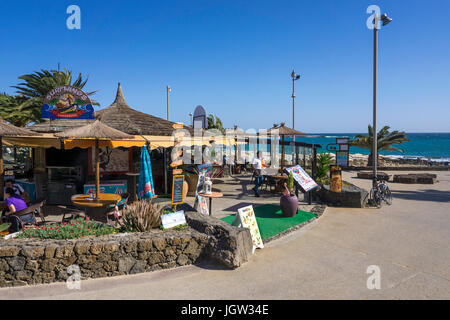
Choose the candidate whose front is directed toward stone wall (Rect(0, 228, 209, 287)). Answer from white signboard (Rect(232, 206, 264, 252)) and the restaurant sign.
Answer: the restaurant sign

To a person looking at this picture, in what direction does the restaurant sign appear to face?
facing the viewer

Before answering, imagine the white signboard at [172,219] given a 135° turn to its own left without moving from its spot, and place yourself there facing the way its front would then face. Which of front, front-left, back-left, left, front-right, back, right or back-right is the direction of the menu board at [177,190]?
front-left

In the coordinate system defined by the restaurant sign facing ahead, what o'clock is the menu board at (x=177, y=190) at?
The menu board is roughly at 11 o'clock from the restaurant sign.

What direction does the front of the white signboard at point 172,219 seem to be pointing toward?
toward the camera

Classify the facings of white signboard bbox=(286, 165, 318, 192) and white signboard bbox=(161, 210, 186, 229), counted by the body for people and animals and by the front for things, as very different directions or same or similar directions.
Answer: same or similar directions

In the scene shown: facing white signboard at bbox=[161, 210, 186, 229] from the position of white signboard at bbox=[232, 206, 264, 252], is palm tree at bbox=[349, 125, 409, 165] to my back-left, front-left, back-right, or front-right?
back-right

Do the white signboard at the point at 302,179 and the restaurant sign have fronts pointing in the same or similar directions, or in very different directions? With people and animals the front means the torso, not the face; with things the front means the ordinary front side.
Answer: same or similar directions

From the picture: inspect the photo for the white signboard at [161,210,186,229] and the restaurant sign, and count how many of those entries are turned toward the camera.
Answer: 2

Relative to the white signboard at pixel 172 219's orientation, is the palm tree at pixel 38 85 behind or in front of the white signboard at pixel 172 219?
behind

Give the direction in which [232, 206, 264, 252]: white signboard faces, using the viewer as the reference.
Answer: facing the viewer and to the right of the viewer

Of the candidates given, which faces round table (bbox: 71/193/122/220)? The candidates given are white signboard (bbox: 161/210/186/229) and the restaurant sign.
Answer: the restaurant sign

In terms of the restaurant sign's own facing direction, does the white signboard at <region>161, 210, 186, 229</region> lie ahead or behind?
ahead
